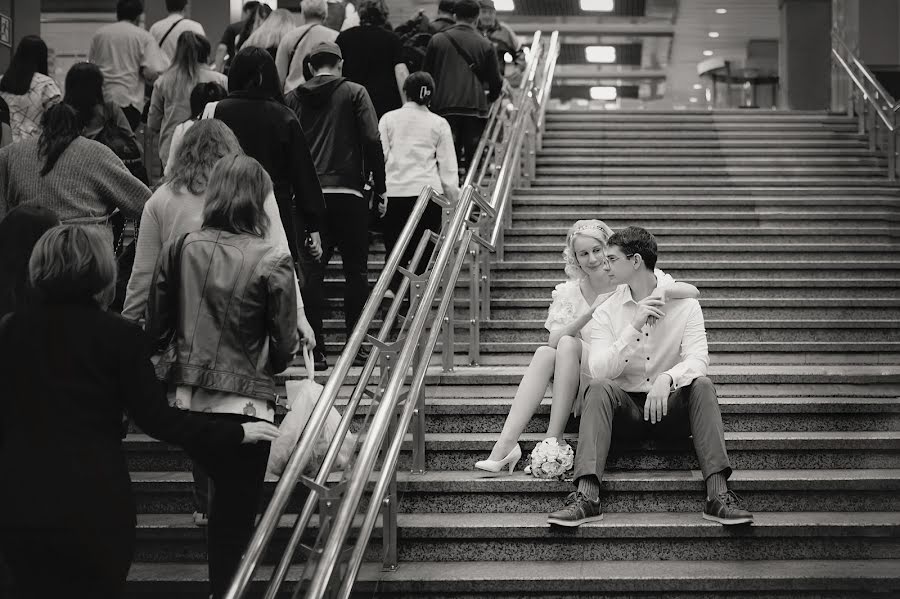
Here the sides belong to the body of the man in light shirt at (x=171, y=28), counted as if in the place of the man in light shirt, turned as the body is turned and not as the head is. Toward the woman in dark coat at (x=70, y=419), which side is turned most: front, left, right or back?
back

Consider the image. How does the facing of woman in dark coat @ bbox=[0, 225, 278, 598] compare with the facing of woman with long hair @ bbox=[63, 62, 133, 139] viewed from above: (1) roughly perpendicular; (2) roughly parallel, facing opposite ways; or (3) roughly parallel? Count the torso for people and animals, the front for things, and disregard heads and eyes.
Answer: roughly parallel

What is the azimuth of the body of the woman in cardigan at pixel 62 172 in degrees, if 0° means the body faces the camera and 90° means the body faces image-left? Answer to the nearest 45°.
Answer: approximately 180°

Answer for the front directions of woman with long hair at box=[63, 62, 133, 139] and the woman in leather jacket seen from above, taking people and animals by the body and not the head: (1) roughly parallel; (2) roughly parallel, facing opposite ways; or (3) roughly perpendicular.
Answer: roughly parallel

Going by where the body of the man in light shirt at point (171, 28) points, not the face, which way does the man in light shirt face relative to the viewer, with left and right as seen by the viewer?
facing away from the viewer

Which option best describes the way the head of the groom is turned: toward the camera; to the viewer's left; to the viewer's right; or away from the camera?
to the viewer's left

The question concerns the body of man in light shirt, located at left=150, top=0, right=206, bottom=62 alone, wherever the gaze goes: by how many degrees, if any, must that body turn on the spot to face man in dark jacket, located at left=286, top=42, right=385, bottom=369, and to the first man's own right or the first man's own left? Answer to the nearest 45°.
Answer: approximately 180°

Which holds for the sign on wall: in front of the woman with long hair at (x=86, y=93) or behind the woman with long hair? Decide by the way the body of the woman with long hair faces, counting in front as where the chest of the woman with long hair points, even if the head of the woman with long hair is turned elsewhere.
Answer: in front

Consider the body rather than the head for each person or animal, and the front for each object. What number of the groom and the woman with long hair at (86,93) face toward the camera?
1

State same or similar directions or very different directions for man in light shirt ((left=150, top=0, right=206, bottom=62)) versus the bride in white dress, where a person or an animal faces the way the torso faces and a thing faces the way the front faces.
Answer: very different directions

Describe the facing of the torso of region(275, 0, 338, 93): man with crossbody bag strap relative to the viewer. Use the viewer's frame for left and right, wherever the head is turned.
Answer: facing away from the viewer

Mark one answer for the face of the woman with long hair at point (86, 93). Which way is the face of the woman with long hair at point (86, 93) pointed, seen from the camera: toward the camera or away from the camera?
away from the camera

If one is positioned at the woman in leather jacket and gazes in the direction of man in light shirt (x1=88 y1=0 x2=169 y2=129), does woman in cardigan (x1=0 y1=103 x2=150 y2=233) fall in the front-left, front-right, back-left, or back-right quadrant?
front-left

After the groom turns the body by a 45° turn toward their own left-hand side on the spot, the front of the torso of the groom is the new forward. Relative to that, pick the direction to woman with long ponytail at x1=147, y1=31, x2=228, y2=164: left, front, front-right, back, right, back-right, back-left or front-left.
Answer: back

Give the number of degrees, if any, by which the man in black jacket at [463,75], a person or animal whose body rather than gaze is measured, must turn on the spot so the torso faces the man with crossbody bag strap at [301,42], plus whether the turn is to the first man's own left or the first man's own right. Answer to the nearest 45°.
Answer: approximately 135° to the first man's own left

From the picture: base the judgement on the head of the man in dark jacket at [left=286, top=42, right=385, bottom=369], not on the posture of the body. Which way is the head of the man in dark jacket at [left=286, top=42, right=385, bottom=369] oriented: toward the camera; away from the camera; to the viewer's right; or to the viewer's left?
away from the camera

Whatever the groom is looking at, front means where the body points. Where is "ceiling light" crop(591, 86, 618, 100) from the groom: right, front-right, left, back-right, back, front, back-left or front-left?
back

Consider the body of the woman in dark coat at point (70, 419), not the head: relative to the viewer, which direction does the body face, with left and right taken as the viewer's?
facing away from the viewer

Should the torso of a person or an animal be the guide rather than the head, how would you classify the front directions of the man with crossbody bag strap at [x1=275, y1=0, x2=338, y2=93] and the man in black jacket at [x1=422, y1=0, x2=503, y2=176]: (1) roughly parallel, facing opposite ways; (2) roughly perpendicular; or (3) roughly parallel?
roughly parallel

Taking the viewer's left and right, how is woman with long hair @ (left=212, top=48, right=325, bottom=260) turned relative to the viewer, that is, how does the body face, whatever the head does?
facing away from the viewer
